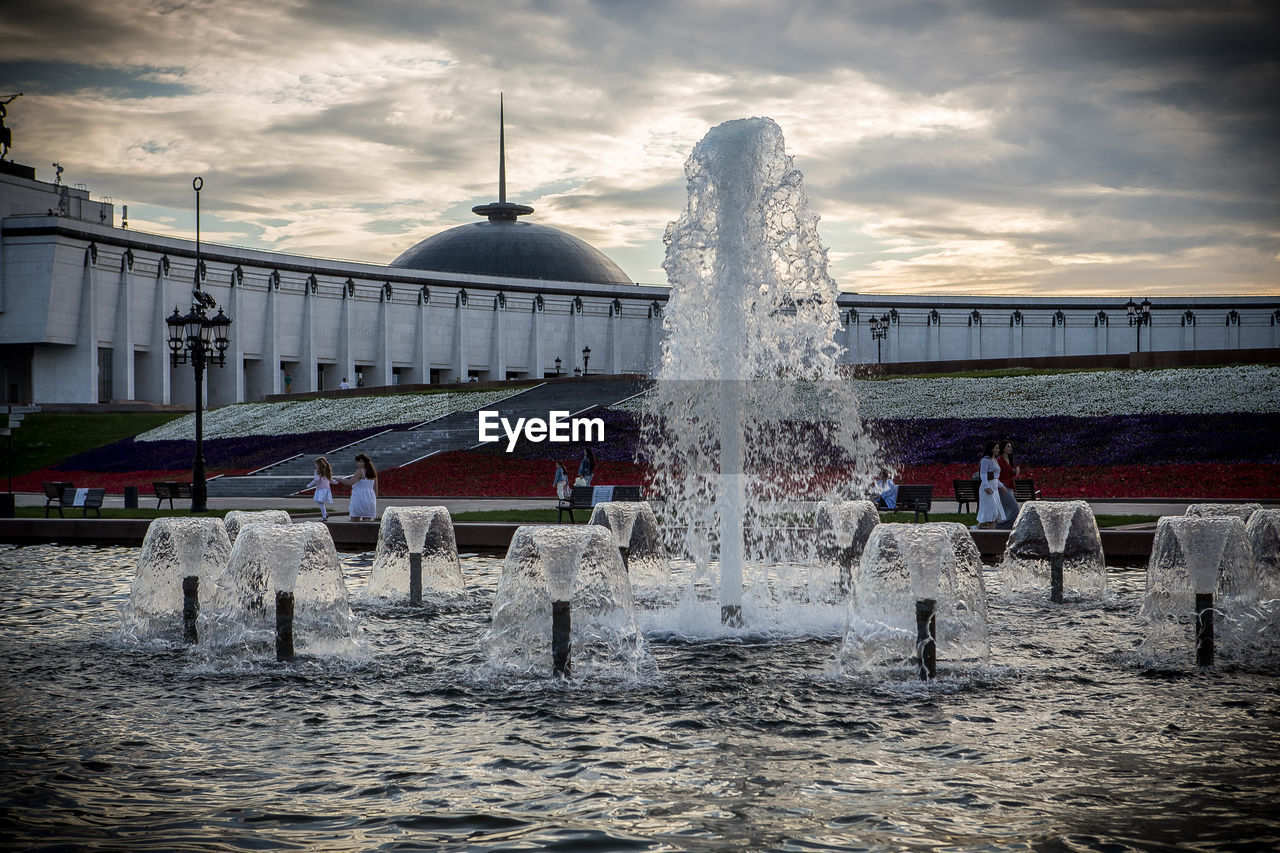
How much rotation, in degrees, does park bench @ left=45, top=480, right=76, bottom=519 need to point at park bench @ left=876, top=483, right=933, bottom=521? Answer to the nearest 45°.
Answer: approximately 45° to its left

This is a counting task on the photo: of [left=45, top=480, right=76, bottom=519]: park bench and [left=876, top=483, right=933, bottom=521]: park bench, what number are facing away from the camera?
0

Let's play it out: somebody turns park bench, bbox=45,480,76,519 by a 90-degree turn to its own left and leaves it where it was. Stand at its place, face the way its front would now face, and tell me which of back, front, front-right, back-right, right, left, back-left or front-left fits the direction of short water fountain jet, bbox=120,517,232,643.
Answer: right

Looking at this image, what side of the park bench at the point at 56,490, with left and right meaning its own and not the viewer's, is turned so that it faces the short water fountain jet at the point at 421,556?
front

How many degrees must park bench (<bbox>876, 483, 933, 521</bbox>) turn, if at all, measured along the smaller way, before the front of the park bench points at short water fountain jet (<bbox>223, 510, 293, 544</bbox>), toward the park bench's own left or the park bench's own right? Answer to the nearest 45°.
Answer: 0° — it already faces it

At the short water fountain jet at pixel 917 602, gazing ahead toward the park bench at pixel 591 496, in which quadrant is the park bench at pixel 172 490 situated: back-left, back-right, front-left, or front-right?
front-left

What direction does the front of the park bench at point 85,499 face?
toward the camera

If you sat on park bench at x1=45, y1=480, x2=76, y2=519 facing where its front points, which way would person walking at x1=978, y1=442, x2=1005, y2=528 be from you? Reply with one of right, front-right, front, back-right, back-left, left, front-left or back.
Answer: front-left

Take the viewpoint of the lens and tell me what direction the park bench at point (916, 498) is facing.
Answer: facing the viewer and to the left of the viewer

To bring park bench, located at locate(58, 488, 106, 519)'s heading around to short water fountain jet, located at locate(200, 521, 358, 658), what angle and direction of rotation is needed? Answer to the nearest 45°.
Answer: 0° — it already faces it

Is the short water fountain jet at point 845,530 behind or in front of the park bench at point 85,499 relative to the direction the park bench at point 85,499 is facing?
in front

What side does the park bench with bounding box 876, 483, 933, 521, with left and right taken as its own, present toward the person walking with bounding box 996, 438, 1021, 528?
left
